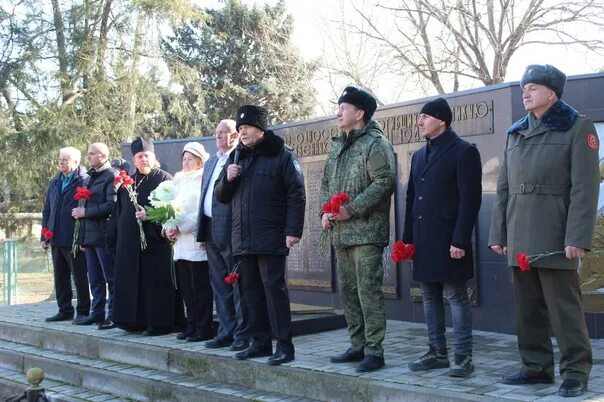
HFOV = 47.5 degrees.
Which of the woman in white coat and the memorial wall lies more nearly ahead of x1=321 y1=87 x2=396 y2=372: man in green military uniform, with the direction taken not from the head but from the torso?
the woman in white coat

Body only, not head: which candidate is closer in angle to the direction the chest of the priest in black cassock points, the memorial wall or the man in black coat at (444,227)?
the man in black coat

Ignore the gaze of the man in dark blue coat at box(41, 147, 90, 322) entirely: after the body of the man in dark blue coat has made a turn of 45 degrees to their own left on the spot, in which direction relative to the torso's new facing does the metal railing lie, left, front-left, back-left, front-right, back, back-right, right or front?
back

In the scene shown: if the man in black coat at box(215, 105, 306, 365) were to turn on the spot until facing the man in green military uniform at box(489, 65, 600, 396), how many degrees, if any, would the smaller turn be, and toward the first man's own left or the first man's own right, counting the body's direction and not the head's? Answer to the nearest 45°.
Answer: approximately 90° to the first man's own left

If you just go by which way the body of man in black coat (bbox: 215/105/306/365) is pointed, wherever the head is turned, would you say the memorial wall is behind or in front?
behind

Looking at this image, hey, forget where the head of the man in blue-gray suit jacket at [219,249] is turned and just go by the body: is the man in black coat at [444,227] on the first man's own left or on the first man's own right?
on the first man's own left

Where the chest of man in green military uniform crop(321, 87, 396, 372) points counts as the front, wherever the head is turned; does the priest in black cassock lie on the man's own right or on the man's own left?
on the man's own right

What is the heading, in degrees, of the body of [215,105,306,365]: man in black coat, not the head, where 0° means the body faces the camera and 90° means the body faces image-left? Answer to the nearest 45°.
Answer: approximately 45°

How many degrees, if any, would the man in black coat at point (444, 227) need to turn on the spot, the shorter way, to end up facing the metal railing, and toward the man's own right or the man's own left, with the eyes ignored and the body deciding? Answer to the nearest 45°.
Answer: approximately 90° to the man's own right
